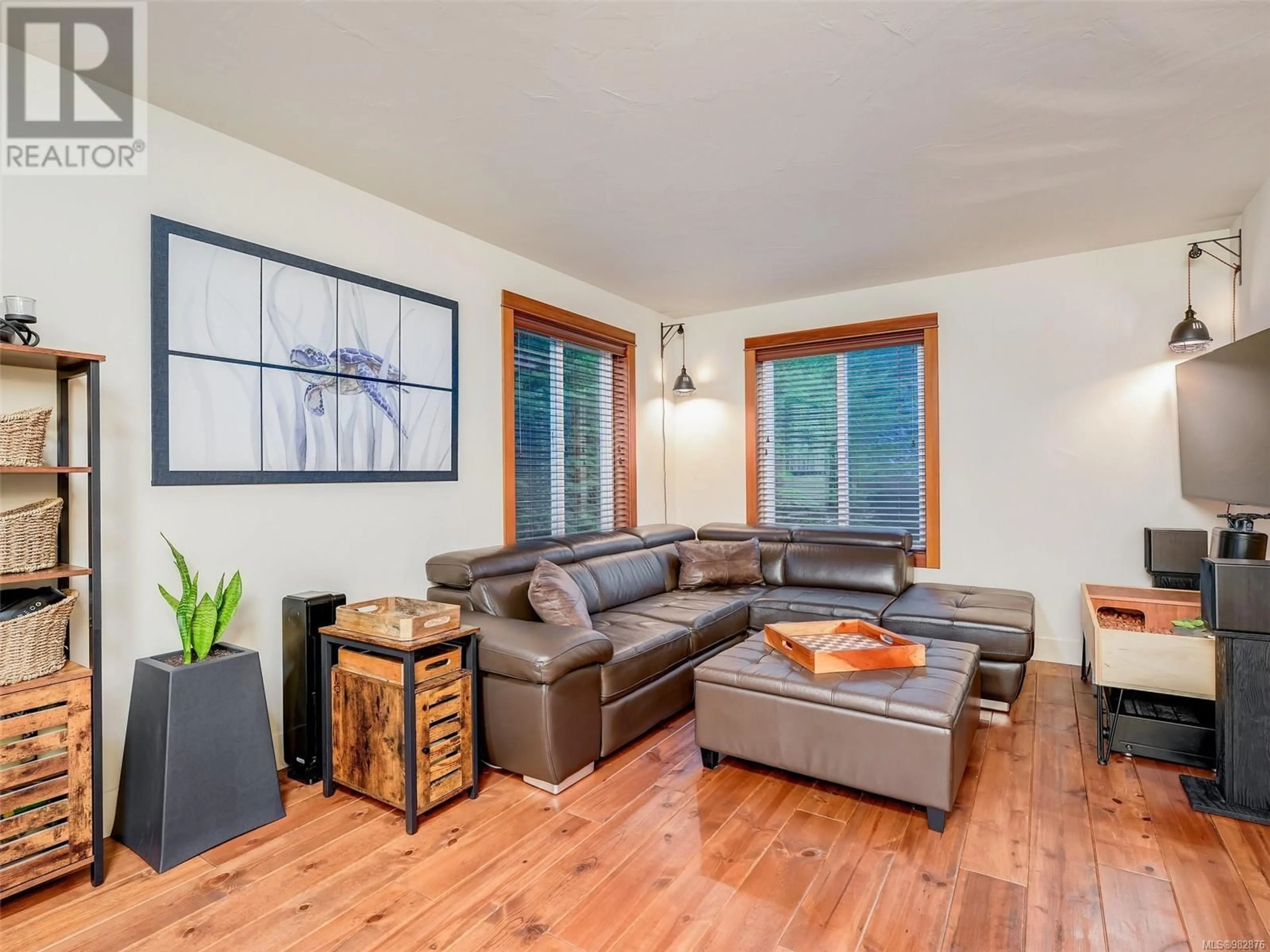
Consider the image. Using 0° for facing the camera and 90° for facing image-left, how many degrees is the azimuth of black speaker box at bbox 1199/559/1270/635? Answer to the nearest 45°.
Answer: approximately 90°

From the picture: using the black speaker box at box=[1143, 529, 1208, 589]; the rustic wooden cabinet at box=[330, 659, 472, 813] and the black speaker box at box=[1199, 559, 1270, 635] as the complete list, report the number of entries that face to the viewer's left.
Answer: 2

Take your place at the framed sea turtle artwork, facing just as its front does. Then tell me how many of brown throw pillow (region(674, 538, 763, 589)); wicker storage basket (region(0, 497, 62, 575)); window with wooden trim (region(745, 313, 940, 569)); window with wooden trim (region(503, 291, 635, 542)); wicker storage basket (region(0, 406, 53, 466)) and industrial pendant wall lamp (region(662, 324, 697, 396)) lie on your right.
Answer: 2

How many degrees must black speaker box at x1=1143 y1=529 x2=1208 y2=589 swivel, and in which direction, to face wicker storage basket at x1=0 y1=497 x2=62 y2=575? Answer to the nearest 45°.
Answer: approximately 45° to its left

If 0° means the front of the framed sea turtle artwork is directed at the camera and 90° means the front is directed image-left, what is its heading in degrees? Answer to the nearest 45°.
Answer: approximately 315°

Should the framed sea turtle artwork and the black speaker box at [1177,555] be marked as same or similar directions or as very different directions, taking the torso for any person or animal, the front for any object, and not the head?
very different directions

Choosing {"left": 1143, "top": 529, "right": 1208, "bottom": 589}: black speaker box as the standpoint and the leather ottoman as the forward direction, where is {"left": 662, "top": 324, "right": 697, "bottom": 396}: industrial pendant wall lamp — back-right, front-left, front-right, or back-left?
front-right

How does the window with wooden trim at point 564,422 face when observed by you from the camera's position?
facing the viewer and to the right of the viewer

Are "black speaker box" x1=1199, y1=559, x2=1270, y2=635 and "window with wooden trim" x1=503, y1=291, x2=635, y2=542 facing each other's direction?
yes

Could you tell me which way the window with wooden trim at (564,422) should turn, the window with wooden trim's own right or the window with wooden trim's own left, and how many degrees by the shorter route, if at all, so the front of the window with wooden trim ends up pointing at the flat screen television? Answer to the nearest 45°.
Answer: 0° — it already faces it

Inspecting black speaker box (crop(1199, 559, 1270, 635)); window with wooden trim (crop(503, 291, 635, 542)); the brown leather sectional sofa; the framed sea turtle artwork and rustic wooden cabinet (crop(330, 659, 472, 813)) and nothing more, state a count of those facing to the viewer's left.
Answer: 1

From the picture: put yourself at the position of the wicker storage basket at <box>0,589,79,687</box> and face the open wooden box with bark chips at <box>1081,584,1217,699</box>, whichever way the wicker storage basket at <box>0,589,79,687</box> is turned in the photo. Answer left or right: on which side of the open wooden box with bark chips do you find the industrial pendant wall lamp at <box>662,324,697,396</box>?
left

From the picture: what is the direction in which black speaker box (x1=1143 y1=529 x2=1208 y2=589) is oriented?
to the viewer's left

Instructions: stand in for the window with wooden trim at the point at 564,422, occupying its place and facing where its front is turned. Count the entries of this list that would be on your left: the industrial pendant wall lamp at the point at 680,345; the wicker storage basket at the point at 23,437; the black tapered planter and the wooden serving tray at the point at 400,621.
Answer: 1
